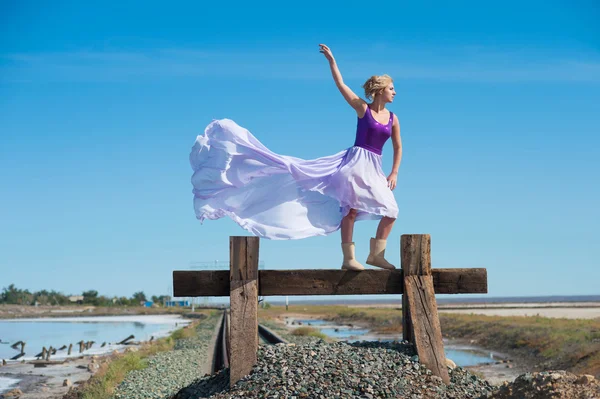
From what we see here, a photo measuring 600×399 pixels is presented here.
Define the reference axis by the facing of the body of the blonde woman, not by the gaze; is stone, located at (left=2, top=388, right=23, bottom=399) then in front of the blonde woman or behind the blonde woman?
behind

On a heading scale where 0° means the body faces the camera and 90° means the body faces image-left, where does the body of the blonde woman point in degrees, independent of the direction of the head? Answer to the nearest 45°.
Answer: approximately 315°
